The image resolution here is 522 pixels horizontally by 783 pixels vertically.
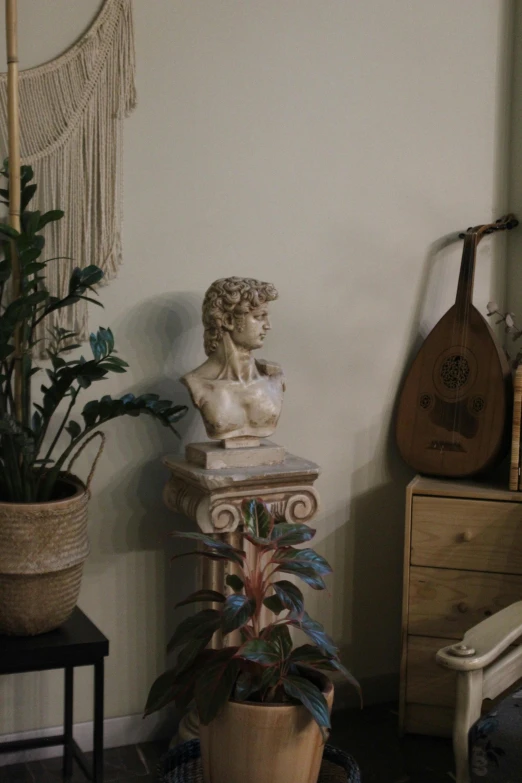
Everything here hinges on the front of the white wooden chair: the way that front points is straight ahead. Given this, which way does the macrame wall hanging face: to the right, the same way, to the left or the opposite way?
to the left

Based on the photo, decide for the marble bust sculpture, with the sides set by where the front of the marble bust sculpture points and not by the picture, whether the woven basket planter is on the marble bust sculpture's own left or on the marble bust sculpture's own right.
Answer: on the marble bust sculpture's own right

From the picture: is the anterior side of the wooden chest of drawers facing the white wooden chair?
yes

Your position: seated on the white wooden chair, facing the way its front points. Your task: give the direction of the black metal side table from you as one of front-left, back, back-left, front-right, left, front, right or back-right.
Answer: front-right

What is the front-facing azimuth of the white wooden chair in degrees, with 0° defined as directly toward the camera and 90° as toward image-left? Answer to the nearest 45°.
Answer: approximately 45°

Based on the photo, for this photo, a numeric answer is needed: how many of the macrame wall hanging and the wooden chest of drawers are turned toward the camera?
2

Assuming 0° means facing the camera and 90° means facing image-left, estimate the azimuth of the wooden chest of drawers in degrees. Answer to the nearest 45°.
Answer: approximately 0°

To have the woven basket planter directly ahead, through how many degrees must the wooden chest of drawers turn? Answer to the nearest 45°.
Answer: approximately 45° to its right

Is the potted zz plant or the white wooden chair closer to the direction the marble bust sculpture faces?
the white wooden chair
